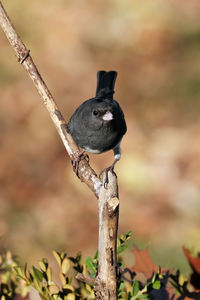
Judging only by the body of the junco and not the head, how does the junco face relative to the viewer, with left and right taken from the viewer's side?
facing the viewer
